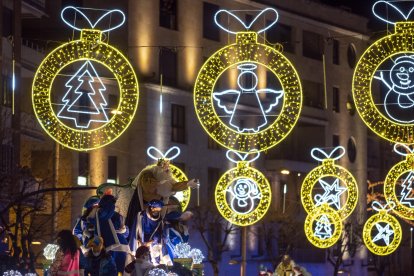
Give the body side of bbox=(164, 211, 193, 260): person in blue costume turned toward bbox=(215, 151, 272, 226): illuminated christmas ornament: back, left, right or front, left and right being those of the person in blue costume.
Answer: left

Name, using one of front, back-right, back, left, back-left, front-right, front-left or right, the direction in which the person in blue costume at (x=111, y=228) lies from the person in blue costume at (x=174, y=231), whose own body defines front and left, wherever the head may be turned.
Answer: back-right
